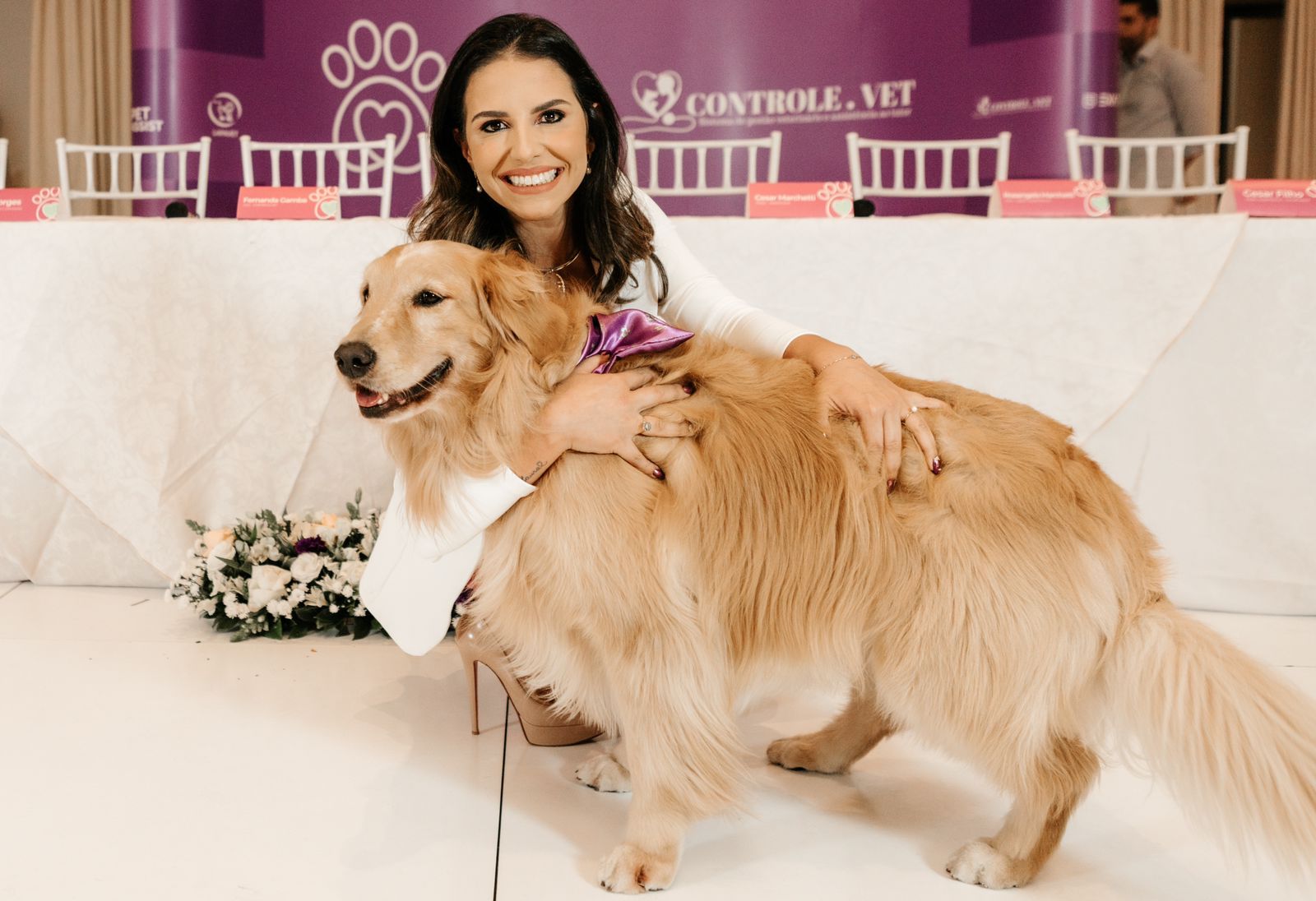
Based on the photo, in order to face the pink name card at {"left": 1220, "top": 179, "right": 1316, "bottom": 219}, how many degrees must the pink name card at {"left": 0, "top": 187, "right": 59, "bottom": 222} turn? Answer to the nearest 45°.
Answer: approximately 45° to its left

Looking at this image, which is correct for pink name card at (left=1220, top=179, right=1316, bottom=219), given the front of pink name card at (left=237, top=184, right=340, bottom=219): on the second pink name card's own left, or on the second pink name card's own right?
on the second pink name card's own left

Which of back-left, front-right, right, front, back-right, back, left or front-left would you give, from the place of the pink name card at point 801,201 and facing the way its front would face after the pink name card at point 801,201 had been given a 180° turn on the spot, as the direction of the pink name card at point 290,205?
left

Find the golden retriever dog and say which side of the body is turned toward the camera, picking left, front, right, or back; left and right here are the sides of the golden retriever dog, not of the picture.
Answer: left

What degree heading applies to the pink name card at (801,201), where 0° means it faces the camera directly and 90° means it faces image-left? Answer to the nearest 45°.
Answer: approximately 0°

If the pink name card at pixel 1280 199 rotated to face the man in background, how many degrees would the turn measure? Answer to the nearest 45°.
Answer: approximately 180°

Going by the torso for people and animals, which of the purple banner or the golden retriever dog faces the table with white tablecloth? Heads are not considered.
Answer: the purple banner

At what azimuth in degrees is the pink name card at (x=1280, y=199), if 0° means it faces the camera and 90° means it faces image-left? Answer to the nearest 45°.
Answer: approximately 0°

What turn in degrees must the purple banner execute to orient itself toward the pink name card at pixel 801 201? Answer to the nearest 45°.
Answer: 0° — it already faces it

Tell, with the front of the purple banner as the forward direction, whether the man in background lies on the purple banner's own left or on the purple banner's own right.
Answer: on the purple banner's own left
